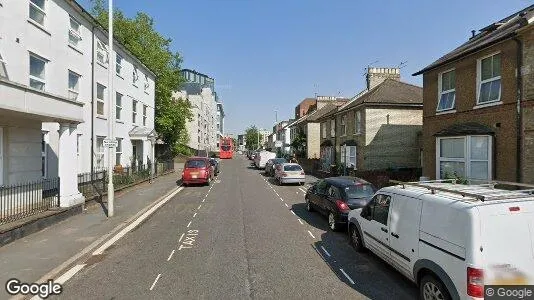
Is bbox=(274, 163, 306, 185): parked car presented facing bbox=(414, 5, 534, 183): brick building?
no

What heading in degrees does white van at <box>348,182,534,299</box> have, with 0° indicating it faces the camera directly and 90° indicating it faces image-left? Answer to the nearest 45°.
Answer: approximately 135°

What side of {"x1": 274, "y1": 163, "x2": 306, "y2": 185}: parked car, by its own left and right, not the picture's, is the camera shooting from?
back

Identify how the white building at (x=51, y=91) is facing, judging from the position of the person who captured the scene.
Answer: facing the viewer and to the right of the viewer

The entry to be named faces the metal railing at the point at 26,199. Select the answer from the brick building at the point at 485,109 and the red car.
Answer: the brick building

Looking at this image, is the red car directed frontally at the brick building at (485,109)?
no

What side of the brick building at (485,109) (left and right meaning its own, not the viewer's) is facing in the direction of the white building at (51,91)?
front

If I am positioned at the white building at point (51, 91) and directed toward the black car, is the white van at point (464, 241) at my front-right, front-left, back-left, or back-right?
front-right

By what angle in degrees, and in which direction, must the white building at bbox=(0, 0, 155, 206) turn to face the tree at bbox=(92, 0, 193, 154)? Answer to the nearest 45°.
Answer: approximately 135° to its left

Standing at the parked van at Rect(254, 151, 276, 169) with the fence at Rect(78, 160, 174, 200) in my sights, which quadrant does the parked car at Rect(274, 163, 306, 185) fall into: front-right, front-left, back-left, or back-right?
front-left

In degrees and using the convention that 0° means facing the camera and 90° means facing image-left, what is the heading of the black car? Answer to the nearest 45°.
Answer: approximately 135°

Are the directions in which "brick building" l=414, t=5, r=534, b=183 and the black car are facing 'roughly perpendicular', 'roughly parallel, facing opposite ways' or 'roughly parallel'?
roughly perpendicular
